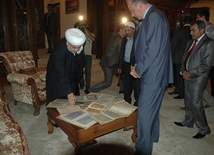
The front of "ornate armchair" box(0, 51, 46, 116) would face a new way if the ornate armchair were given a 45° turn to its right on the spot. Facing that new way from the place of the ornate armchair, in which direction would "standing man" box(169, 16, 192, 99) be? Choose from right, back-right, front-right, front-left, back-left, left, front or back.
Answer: left

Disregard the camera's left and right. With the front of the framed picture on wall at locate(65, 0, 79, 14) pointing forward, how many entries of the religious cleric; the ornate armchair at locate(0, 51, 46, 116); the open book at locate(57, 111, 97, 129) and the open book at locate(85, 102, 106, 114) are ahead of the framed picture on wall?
4

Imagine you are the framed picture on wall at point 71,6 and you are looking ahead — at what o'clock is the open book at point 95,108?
The open book is roughly at 12 o'clock from the framed picture on wall.

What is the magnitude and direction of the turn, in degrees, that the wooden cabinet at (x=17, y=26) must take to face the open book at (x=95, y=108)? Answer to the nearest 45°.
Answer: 0° — it already faces it

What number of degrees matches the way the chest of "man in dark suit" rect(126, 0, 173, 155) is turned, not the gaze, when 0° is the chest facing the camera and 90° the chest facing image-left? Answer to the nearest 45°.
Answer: approximately 90°

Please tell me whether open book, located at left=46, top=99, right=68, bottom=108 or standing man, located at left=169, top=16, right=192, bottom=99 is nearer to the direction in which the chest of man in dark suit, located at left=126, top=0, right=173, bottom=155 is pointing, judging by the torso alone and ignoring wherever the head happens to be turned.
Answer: the open book

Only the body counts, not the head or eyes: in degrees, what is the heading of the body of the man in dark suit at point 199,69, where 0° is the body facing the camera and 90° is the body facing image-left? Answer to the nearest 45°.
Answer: approximately 45°

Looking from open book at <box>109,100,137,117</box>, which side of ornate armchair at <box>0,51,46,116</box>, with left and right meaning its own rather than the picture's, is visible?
front

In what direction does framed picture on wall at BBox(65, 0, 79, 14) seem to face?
toward the camera

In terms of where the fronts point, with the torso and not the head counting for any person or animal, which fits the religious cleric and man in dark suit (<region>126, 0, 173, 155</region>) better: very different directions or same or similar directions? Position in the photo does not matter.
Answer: very different directions
